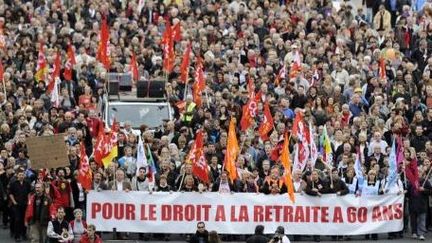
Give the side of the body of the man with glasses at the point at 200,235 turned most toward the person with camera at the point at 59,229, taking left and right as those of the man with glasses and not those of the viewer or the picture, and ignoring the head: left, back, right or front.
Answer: right

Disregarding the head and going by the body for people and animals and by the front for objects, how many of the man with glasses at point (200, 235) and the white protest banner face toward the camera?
2

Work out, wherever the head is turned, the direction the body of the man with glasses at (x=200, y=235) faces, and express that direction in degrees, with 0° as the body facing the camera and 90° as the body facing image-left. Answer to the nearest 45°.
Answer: approximately 0°

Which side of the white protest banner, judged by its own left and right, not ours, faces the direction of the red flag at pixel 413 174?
left
